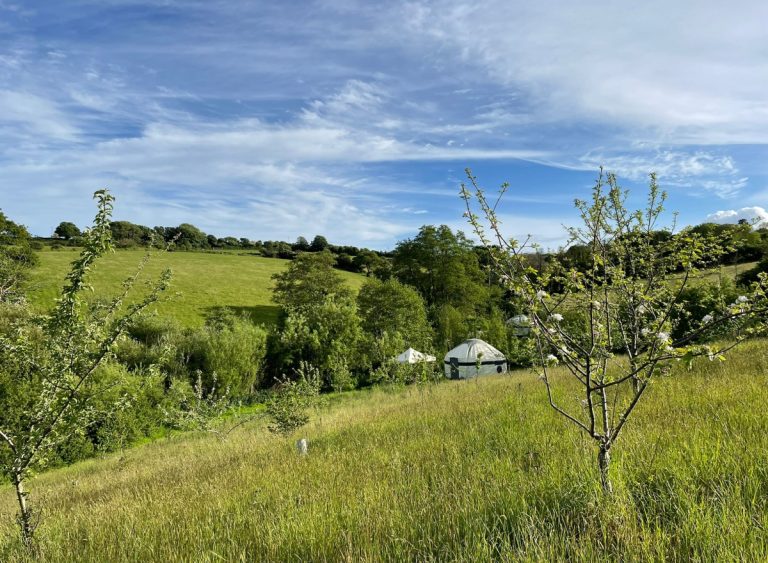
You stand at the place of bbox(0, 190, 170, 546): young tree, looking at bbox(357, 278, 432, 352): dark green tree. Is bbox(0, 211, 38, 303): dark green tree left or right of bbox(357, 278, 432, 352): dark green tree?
left

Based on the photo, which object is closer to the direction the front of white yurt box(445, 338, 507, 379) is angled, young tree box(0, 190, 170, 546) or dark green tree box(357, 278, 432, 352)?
the young tree

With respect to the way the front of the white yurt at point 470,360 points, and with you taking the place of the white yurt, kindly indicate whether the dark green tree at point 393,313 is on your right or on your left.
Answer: on your right

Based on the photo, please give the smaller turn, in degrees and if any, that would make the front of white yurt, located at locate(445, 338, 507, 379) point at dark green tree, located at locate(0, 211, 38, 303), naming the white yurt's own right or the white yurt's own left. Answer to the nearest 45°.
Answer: approximately 45° to the white yurt's own right

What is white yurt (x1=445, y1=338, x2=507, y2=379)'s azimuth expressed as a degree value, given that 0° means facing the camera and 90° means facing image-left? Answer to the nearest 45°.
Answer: approximately 45°
